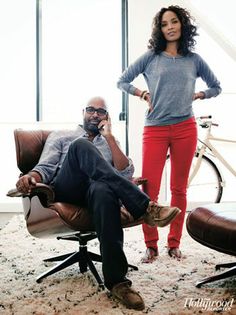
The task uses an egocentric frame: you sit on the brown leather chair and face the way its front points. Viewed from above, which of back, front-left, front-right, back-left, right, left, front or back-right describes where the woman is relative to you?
left

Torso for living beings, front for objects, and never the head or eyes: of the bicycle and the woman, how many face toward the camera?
1

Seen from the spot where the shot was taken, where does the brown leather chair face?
facing the viewer and to the right of the viewer

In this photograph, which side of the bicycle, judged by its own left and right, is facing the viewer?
left

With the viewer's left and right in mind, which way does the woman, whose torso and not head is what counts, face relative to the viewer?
facing the viewer

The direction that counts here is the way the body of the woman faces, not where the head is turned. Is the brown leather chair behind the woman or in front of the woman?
in front

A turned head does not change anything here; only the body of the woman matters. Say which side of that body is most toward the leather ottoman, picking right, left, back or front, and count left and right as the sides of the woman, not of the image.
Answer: front

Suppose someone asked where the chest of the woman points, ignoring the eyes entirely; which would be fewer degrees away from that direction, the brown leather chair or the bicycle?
the brown leather chair
